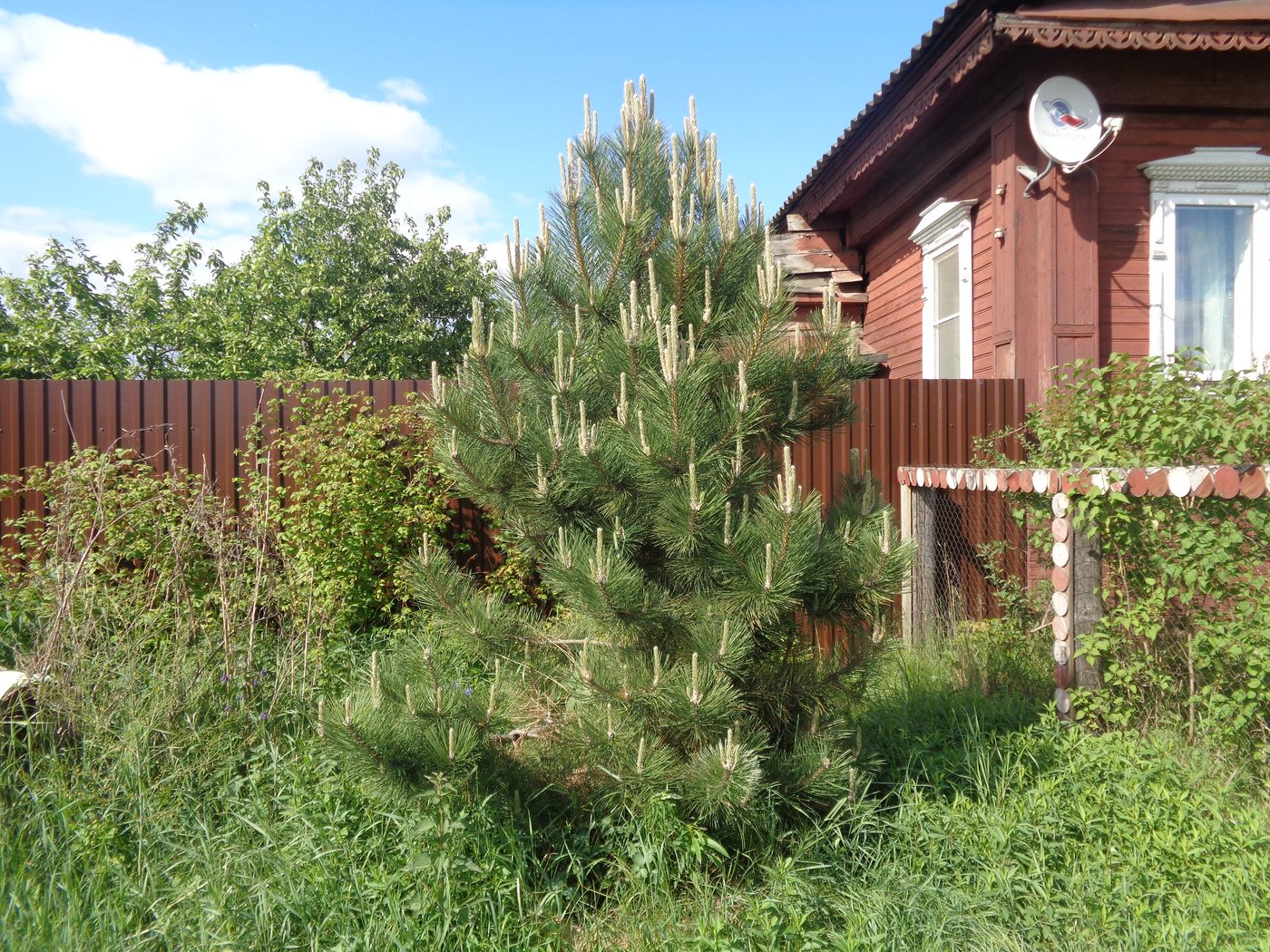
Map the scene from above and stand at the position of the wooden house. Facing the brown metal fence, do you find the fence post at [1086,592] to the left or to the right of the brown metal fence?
left

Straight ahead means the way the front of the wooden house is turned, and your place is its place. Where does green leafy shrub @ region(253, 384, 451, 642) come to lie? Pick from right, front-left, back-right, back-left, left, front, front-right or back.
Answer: front-right

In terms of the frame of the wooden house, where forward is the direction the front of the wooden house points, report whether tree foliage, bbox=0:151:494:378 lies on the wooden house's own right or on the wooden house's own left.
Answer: on the wooden house's own right

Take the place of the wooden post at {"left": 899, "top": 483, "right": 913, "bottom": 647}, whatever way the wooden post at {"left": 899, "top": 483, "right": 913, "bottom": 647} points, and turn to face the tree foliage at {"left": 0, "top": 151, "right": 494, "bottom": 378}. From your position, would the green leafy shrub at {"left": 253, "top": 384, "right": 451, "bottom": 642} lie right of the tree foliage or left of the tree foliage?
left

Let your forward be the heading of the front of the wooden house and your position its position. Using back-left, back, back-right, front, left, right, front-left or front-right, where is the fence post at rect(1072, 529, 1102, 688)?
front

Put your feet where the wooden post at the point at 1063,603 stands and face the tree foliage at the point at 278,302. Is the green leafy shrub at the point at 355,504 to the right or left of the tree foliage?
left

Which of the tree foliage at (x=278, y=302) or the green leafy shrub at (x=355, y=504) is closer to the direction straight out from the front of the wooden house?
the green leafy shrub

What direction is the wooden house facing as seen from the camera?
toward the camera

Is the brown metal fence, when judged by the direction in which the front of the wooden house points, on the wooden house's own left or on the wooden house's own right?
on the wooden house's own right

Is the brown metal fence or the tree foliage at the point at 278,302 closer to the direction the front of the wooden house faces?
the brown metal fence

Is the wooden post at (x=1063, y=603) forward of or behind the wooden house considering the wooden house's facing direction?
forward

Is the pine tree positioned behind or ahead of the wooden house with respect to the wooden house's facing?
ahead

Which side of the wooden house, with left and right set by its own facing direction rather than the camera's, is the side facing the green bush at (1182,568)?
front
